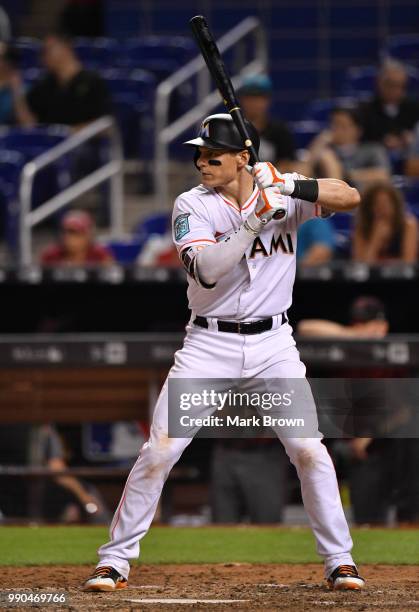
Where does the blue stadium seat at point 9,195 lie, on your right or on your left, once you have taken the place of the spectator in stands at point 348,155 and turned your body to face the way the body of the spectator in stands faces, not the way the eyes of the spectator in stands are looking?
on your right

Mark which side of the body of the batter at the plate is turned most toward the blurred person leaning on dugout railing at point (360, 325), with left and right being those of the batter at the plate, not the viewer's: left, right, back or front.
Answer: back

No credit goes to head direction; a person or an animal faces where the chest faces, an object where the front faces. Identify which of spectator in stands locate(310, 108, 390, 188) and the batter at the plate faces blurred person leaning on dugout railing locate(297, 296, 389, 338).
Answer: the spectator in stands

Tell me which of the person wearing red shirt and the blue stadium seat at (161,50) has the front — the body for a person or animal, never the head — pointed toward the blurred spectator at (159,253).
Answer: the blue stadium seat

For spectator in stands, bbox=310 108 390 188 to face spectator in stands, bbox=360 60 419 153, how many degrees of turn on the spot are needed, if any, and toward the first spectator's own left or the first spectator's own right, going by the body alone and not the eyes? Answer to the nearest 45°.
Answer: approximately 135° to the first spectator's own left

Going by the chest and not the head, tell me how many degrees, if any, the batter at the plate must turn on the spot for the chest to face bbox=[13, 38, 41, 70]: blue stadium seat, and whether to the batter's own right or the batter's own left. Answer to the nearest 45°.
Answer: approximately 180°

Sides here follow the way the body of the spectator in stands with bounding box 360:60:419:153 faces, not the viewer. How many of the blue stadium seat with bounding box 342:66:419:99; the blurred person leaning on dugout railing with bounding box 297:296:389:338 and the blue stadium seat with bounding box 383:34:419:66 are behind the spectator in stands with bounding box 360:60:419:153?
2

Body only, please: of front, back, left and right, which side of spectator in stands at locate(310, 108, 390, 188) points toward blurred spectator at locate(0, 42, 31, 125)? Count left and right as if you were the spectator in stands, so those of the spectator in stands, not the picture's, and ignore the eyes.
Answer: right

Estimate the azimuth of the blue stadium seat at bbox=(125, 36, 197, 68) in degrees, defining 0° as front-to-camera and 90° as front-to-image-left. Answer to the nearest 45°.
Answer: approximately 0°
